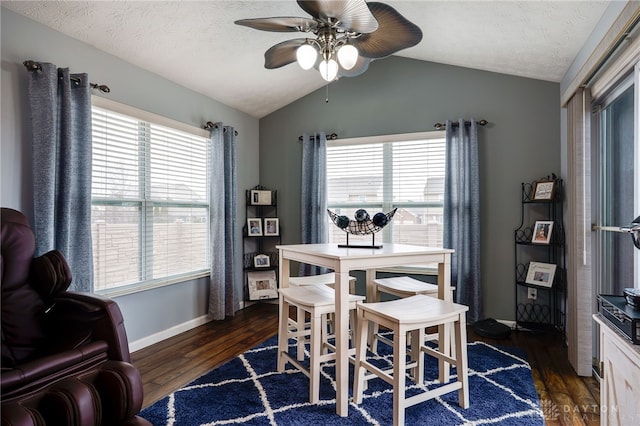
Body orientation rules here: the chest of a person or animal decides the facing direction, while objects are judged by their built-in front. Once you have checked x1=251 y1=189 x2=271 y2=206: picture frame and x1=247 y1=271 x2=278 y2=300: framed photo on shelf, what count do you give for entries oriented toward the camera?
2

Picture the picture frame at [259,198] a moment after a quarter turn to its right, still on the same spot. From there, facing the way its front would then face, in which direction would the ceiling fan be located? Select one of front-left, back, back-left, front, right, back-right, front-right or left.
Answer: left

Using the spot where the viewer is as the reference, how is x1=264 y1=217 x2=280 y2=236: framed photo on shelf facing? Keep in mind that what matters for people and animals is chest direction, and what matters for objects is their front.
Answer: facing the viewer

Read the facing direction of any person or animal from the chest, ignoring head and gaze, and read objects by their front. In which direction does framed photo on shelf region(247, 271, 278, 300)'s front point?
toward the camera

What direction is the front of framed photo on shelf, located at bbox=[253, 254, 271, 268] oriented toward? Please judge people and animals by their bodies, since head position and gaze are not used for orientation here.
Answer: toward the camera

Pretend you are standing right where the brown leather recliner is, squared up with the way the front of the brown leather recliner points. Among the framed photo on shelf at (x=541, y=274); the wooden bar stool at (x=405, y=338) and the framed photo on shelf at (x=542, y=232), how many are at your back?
0

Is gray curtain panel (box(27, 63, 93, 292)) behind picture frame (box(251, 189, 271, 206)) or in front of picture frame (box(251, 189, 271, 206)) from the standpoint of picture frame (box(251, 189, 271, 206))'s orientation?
in front

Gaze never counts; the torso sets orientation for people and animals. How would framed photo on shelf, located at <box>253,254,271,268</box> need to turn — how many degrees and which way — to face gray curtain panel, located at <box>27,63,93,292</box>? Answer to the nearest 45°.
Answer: approximately 45° to its right

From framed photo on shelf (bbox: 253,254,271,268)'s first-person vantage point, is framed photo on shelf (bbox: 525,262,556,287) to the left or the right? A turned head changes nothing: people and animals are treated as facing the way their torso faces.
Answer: on its left

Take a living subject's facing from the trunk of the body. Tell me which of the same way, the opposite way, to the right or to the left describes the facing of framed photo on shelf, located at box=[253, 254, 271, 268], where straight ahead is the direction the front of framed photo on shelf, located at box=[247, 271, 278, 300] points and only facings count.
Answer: the same way

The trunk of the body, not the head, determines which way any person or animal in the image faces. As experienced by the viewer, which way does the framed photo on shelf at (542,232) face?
facing the viewer and to the left of the viewer

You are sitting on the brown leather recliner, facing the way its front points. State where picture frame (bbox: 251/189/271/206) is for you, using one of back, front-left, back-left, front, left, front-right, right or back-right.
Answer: left

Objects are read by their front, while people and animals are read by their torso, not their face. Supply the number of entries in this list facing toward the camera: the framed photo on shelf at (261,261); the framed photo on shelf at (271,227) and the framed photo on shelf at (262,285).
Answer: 3

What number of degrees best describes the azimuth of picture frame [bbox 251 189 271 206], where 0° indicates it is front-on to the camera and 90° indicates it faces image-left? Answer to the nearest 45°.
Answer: approximately 0°

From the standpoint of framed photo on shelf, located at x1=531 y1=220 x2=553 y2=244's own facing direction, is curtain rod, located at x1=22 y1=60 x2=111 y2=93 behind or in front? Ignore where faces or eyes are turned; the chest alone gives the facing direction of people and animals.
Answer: in front

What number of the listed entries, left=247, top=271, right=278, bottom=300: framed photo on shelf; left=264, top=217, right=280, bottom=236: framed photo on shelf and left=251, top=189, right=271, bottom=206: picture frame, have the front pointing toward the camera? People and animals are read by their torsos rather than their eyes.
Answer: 3

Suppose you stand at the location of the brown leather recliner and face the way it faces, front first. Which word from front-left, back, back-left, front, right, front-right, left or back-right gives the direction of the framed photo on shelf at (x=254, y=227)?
left

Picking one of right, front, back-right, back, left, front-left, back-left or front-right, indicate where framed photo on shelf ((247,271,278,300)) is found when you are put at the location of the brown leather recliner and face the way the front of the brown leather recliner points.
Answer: left

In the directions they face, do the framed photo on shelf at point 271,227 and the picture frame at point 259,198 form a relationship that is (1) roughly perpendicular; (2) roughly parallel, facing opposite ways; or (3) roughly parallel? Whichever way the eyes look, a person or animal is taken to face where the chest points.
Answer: roughly parallel

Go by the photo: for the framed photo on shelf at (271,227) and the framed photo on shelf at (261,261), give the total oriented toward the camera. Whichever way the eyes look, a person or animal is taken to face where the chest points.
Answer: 2

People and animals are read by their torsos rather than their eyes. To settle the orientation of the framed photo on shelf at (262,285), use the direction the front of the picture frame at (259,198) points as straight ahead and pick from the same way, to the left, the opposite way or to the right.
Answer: the same way

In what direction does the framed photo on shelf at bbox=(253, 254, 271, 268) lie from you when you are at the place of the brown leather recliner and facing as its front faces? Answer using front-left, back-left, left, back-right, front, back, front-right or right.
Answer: left
